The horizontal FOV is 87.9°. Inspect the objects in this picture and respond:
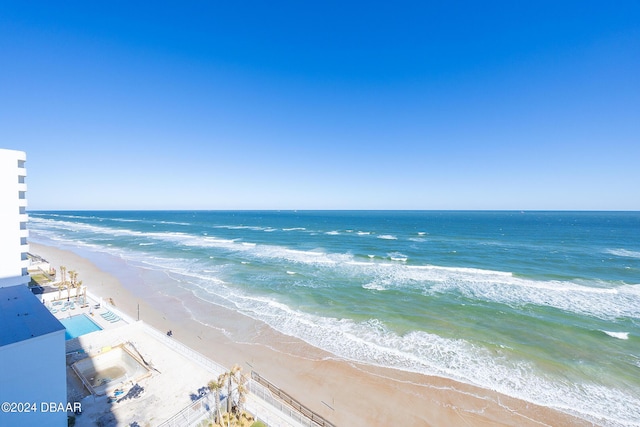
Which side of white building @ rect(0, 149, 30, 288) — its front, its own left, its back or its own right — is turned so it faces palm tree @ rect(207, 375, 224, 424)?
right

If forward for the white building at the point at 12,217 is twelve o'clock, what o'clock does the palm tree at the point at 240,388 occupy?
The palm tree is roughly at 2 o'clock from the white building.

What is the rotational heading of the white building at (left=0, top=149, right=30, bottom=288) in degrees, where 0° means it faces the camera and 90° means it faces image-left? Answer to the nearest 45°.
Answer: approximately 270°
